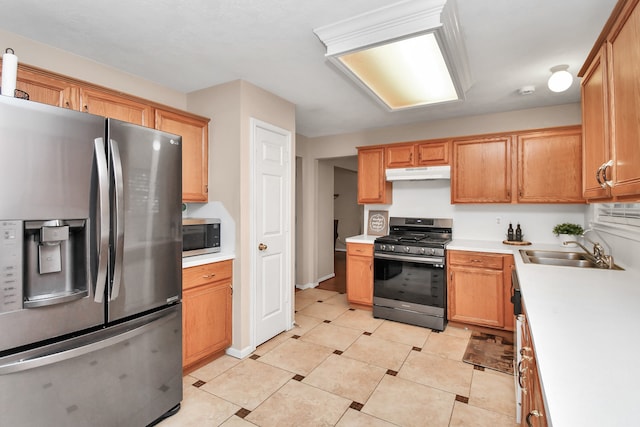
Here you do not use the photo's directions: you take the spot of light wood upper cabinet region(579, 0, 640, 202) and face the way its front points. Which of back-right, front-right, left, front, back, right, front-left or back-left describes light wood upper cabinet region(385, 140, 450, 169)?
front-right

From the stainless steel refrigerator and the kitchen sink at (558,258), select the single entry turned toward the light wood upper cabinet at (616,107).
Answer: the stainless steel refrigerator

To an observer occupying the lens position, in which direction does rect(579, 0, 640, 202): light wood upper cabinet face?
facing to the left of the viewer

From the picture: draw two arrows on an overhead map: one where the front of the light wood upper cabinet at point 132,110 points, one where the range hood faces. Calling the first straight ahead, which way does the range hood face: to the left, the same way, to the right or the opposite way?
to the right

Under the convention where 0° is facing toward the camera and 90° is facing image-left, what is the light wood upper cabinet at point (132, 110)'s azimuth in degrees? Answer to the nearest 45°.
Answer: approximately 315°

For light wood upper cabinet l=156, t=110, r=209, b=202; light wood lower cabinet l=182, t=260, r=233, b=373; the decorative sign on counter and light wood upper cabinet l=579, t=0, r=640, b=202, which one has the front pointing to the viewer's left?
light wood upper cabinet l=579, t=0, r=640, b=202

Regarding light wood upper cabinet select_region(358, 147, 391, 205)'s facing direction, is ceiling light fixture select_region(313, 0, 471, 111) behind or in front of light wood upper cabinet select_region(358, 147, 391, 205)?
in front

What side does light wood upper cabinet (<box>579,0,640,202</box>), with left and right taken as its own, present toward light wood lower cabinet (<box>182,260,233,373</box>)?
front

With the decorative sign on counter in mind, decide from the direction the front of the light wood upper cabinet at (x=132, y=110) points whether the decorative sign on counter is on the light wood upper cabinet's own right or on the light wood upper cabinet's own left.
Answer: on the light wood upper cabinet's own left

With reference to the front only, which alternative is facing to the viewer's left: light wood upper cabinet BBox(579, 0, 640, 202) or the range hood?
the light wood upper cabinet

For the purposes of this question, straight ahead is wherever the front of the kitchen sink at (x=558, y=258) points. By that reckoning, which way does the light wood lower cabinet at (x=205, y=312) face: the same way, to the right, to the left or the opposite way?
the opposite way

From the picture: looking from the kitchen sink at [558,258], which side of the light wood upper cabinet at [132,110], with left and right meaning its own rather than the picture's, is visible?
front

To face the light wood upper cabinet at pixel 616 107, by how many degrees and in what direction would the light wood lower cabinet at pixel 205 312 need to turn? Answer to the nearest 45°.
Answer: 0° — it already faces it
